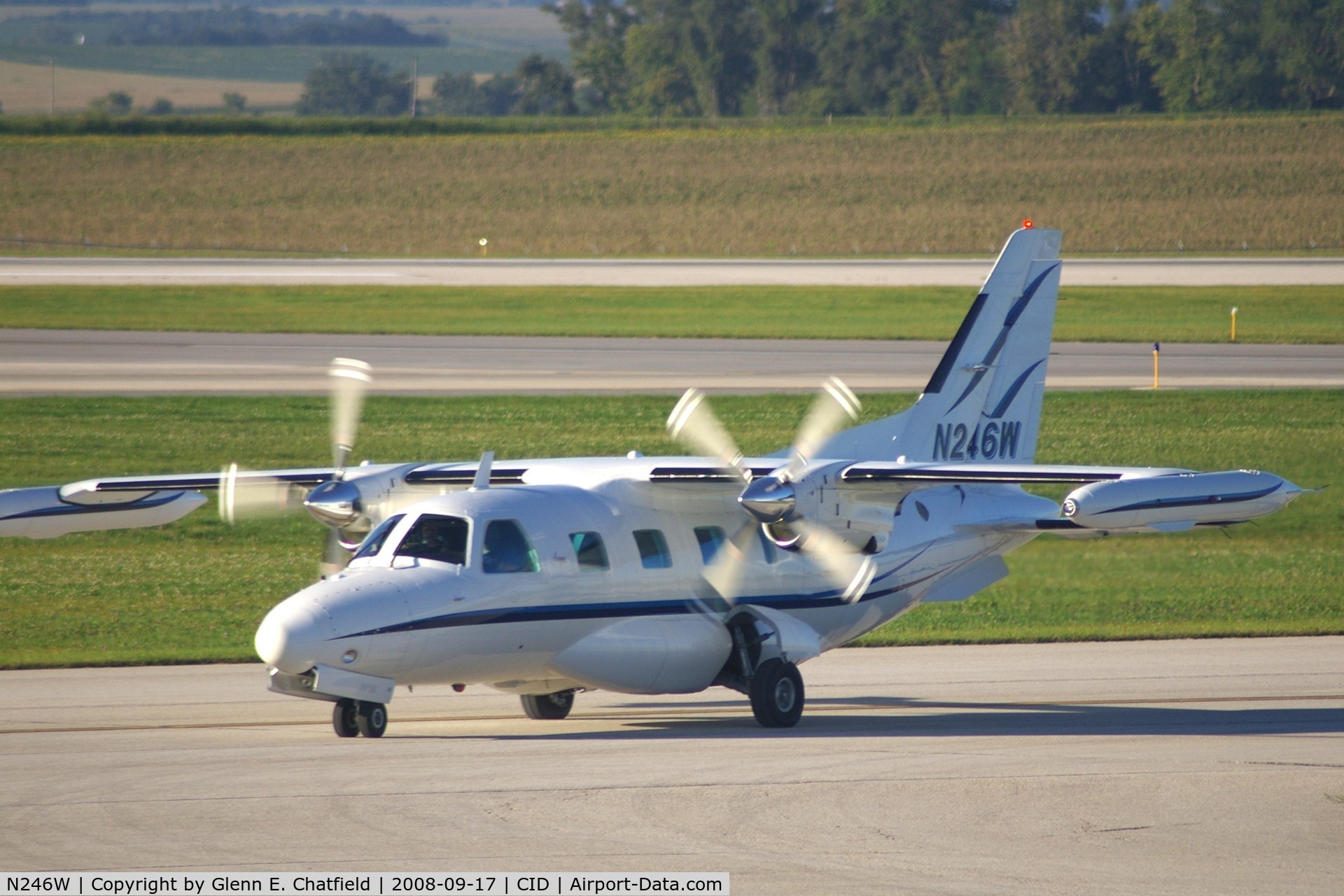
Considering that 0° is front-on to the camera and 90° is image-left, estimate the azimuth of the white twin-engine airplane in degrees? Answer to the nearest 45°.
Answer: approximately 45°
